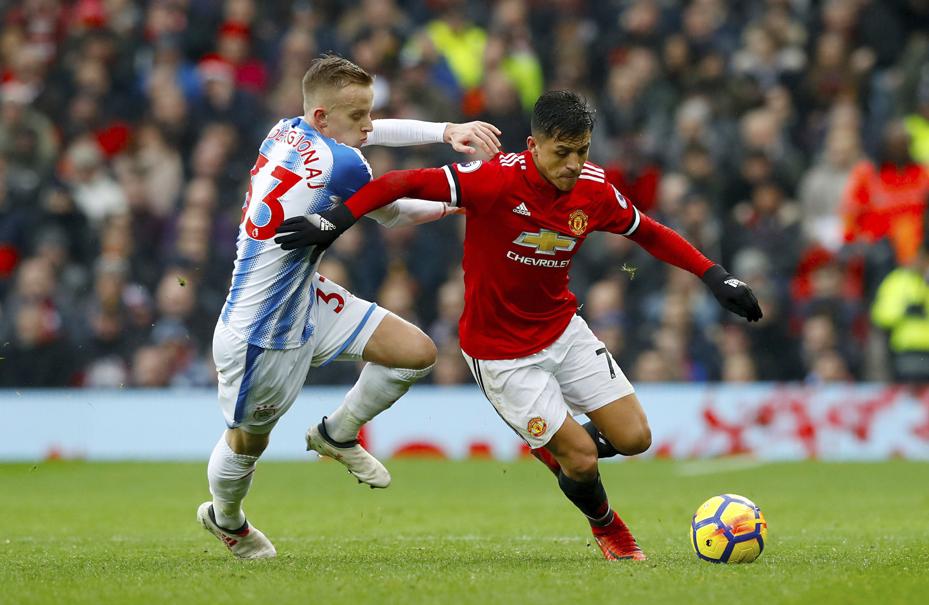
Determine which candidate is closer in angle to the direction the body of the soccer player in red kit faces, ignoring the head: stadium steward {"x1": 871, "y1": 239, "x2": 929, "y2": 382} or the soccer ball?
the soccer ball

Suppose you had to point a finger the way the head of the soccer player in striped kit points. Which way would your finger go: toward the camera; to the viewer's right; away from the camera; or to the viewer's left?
to the viewer's right

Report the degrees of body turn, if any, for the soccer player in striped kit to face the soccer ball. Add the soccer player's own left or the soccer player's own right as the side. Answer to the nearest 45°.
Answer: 0° — they already face it

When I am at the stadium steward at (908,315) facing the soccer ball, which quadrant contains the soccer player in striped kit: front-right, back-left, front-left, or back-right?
front-right

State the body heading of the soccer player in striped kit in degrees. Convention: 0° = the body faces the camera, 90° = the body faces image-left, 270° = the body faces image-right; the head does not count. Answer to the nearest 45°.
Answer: approximately 270°

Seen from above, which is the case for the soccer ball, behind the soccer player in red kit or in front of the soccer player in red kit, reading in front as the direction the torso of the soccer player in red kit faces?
in front

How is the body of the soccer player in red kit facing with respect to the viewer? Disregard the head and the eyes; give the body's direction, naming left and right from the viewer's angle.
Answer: facing the viewer and to the right of the viewer

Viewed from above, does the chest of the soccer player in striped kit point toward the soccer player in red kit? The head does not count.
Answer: yes

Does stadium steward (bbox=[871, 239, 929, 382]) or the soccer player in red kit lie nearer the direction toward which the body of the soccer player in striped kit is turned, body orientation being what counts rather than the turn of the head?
the soccer player in red kit

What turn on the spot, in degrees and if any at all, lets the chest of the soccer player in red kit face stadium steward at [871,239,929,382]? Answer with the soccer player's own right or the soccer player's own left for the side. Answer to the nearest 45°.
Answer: approximately 90° to the soccer player's own left

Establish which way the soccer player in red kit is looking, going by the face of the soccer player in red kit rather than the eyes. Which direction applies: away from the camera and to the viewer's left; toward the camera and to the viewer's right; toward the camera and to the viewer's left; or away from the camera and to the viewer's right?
toward the camera and to the viewer's right
